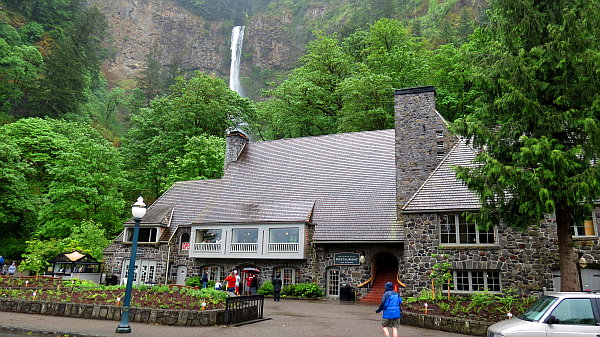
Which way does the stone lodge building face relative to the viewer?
toward the camera

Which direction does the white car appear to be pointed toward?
to the viewer's left

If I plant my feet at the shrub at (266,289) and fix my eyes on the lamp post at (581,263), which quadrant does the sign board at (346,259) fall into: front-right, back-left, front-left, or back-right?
front-left

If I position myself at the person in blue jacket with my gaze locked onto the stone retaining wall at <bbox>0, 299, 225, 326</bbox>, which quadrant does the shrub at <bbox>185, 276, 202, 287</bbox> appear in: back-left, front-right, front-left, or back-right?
front-right

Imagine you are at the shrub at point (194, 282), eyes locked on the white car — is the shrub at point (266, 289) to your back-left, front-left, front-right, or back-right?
front-left

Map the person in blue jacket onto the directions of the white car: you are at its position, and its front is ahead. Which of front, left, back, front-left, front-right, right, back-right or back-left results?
front

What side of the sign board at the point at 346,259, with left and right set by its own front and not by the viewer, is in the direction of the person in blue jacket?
front

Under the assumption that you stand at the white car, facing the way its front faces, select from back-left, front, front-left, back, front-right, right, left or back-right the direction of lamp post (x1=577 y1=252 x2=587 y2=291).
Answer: right

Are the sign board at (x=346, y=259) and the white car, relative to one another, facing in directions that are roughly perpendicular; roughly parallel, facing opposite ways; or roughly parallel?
roughly perpendicular

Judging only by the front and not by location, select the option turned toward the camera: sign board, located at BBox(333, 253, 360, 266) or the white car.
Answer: the sign board

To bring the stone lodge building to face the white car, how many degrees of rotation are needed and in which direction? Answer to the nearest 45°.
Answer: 0° — it already faces it

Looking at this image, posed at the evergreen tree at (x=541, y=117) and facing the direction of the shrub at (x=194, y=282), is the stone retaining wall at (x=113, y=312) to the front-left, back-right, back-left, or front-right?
front-left

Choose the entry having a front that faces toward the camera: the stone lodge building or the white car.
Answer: the stone lodge building

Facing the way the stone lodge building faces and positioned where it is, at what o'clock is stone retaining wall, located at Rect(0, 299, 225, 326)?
The stone retaining wall is roughly at 1 o'clock from the stone lodge building.

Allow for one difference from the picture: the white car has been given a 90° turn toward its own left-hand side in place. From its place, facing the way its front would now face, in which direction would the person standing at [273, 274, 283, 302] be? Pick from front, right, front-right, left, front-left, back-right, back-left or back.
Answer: back-right
